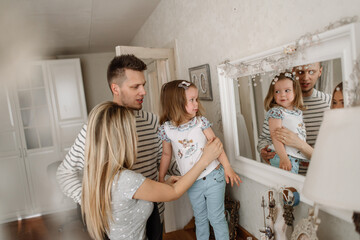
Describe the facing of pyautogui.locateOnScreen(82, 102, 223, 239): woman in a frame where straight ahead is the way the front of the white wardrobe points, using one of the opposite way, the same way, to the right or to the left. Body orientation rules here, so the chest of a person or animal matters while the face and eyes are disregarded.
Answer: to the left

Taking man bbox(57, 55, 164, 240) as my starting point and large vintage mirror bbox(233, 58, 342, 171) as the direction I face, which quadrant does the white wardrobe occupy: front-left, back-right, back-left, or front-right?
back-left

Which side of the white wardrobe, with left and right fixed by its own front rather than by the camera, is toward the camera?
front

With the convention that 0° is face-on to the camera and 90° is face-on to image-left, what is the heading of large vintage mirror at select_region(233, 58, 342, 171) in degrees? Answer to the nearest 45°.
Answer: approximately 45°

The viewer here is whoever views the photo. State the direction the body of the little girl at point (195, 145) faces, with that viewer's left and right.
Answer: facing the viewer

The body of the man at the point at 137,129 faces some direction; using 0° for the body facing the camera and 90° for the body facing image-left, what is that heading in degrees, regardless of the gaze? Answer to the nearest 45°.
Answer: approximately 315°

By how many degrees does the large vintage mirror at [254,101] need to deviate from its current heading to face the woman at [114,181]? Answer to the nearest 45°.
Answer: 0° — it already faces them

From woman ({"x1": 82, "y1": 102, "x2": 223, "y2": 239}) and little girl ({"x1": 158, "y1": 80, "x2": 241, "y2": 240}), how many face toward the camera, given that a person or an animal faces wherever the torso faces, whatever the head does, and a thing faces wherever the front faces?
1

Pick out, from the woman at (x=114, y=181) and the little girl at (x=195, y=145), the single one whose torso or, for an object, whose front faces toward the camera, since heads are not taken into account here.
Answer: the little girl

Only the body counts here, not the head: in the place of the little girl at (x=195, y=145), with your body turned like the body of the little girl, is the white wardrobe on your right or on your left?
on your right

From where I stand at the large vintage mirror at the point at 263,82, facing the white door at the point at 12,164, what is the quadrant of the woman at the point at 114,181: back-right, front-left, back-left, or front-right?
front-left

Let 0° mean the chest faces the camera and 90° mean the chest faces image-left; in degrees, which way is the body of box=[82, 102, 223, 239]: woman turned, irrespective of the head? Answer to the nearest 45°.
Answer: approximately 225°

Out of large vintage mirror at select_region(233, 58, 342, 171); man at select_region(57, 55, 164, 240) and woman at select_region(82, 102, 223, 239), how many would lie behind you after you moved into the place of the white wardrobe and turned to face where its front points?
0

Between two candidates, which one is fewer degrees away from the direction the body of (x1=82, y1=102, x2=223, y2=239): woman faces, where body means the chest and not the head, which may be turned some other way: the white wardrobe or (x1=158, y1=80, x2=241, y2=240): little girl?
the little girl
